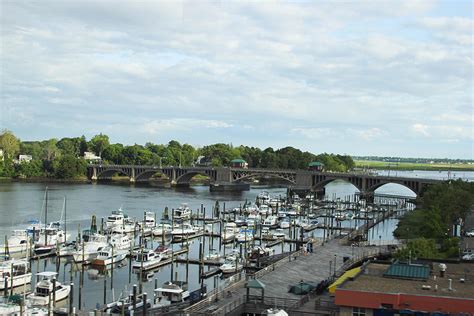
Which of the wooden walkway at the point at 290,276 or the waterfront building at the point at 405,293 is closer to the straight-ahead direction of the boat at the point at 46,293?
the wooden walkway

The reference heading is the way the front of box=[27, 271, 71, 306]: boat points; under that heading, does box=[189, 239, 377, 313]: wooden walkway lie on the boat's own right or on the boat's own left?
on the boat's own right

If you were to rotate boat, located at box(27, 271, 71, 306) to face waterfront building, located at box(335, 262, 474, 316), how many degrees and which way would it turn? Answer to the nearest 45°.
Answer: approximately 90° to its right
